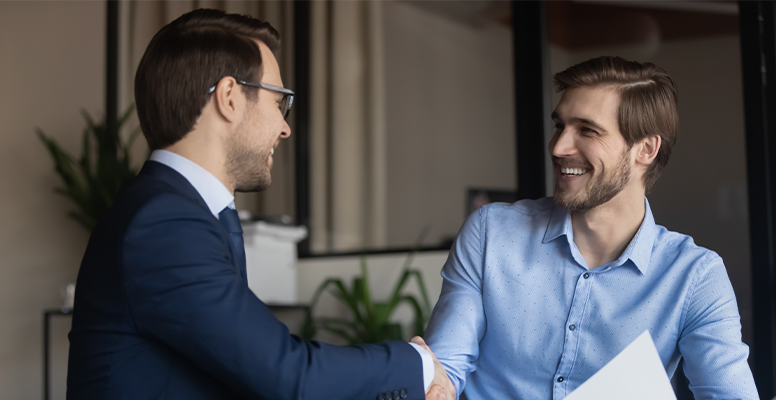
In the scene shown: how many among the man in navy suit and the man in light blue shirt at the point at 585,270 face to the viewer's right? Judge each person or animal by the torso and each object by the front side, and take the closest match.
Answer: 1

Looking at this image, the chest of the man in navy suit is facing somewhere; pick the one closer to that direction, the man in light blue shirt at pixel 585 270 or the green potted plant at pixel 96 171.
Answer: the man in light blue shirt

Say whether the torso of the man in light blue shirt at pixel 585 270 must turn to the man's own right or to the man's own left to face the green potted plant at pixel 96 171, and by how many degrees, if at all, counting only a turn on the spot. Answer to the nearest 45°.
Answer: approximately 90° to the man's own right

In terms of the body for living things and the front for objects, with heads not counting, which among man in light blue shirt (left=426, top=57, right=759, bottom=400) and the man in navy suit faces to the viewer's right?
the man in navy suit

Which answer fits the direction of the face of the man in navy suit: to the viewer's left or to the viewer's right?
to the viewer's right

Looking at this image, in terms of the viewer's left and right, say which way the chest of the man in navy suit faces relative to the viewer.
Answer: facing to the right of the viewer

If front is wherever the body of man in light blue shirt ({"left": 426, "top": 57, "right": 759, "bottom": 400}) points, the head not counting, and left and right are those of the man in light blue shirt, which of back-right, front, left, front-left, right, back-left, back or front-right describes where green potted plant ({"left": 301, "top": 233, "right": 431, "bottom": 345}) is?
right

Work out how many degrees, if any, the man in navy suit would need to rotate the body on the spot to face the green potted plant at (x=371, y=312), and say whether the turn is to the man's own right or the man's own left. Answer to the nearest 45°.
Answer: approximately 90° to the man's own left

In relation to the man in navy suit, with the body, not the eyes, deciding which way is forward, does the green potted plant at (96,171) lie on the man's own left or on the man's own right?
on the man's own left

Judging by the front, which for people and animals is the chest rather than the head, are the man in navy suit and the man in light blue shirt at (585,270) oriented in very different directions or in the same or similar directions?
very different directions
